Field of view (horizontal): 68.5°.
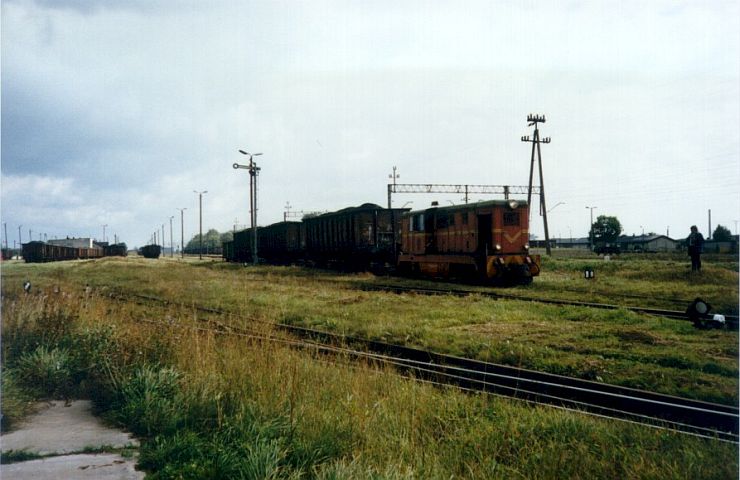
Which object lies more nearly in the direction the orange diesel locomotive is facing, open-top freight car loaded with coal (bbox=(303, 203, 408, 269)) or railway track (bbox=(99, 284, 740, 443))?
the railway track

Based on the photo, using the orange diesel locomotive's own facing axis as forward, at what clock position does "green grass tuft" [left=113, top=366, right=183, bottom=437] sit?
The green grass tuft is roughly at 2 o'clock from the orange diesel locomotive.

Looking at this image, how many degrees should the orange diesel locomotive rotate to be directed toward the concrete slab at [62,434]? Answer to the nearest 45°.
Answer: approximately 45° to its right

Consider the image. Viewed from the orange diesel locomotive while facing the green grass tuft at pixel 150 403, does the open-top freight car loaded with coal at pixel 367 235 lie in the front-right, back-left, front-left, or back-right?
back-right

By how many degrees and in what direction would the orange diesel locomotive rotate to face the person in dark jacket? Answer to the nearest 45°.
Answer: approximately 45° to its left

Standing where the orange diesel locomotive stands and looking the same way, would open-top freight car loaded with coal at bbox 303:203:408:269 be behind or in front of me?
behind

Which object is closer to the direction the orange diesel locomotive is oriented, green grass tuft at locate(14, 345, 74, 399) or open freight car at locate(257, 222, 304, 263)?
the green grass tuft

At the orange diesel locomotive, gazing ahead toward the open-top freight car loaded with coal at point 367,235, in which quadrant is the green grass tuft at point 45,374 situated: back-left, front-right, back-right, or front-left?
back-left

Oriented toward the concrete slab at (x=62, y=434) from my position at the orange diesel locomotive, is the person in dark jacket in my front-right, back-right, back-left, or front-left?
back-left

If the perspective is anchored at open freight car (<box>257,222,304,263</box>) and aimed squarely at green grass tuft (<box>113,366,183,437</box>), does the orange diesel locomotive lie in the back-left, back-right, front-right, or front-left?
front-left

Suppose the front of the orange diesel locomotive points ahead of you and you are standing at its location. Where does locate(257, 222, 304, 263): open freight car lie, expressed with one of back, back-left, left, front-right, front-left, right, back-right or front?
back

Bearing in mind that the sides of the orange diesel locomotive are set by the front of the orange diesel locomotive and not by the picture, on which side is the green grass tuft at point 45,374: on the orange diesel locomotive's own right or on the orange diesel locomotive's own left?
on the orange diesel locomotive's own right

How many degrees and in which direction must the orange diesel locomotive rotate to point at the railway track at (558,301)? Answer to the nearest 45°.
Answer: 0° — it already faces it

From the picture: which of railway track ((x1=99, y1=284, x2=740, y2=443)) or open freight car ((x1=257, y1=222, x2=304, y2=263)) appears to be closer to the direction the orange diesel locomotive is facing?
the railway track

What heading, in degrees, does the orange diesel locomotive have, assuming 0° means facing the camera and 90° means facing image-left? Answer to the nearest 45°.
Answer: approximately 315°
